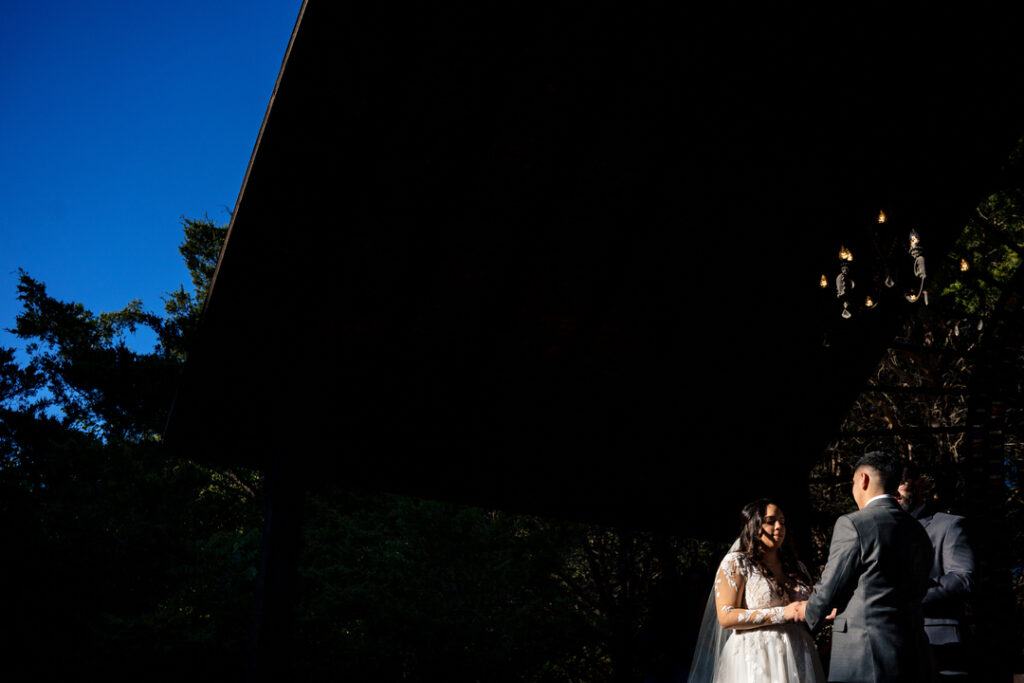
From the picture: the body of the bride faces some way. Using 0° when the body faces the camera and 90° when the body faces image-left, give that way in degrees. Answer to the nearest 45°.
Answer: approximately 315°

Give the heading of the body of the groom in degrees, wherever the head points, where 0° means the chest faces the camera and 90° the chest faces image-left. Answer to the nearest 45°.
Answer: approximately 135°

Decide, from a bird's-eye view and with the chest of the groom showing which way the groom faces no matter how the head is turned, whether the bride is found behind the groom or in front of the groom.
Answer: in front

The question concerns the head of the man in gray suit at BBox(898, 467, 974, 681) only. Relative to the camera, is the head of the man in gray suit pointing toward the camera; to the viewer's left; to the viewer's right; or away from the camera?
to the viewer's left

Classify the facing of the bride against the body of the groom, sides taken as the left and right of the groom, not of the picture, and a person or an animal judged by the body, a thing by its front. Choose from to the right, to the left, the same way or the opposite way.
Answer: the opposite way

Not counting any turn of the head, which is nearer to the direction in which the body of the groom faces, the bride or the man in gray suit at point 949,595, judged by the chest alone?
the bride

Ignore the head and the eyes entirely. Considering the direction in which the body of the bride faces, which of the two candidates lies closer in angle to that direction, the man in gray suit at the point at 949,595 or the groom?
the groom

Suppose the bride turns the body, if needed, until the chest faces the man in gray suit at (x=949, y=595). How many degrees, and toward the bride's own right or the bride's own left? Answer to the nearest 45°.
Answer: approximately 45° to the bride's own left
